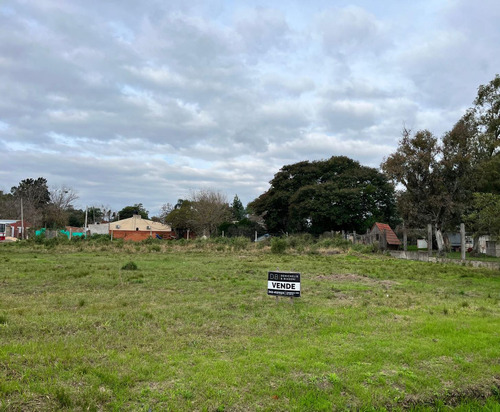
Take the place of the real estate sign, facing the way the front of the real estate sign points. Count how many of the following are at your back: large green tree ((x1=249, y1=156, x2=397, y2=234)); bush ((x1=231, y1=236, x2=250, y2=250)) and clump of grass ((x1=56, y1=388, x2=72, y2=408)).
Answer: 2

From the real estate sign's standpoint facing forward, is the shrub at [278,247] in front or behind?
behind

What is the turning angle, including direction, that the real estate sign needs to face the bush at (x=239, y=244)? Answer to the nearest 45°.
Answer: approximately 180°

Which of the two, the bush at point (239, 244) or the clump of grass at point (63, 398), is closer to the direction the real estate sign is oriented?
the clump of grass

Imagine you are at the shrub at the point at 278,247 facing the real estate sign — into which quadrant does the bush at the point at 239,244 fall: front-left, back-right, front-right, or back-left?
back-right

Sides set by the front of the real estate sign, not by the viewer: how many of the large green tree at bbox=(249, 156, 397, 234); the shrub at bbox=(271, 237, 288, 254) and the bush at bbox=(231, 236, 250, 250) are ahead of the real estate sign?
0

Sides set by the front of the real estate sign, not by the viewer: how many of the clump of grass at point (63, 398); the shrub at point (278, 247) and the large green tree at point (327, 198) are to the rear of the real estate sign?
2

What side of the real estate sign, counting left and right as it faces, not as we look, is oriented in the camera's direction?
front

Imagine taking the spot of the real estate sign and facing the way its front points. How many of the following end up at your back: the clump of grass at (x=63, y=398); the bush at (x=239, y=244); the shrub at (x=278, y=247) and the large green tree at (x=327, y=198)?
3

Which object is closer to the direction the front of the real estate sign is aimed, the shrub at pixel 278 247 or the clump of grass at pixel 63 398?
the clump of grass

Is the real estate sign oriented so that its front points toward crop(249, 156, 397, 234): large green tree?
no

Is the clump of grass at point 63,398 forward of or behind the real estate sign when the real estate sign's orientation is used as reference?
forward
